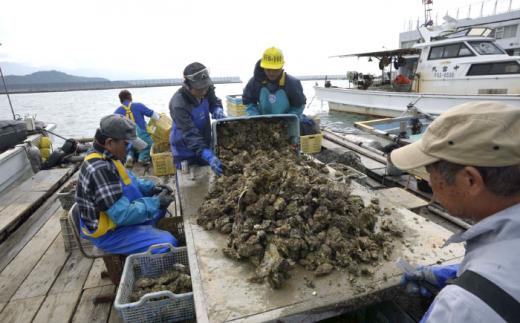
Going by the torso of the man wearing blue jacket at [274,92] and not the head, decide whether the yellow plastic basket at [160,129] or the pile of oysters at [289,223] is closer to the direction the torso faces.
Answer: the pile of oysters

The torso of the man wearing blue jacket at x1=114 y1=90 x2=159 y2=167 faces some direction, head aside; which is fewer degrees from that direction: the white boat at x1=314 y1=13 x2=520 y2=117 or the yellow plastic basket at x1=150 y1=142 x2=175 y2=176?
the white boat

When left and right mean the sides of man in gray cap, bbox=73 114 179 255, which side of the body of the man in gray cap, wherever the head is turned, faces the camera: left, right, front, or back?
right

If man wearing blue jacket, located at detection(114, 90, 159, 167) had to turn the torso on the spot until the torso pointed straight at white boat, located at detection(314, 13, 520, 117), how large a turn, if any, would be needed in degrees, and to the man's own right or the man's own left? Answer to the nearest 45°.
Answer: approximately 45° to the man's own right

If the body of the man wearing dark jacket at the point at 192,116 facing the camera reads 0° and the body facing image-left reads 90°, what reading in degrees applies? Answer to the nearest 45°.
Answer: approximately 315°

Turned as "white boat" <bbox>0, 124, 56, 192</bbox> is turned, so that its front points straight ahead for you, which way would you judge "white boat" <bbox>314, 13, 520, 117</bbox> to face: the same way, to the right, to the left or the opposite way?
to the right

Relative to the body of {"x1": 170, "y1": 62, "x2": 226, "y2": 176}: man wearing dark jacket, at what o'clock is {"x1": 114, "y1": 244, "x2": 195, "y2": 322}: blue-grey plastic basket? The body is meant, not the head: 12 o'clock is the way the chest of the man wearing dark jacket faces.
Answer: The blue-grey plastic basket is roughly at 2 o'clock from the man wearing dark jacket.

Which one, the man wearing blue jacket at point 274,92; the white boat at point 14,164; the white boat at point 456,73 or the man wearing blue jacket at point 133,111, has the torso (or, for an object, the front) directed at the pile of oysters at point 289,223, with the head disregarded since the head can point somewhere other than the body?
the man wearing blue jacket at point 274,92

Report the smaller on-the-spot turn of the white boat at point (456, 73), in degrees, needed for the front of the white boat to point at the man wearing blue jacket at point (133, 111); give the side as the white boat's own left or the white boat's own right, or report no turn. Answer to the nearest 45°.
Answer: approximately 135° to the white boat's own right

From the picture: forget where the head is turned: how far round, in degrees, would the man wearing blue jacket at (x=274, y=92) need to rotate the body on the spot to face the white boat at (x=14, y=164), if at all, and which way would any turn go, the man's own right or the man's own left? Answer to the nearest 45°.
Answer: approximately 90° to the man's own right

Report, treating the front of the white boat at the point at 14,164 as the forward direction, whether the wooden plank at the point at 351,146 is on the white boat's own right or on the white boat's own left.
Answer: on the white boat's own right

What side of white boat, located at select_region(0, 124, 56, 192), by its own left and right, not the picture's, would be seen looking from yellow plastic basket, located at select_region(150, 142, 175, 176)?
right

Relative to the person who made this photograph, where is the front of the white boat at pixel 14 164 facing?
facing away from the viewer and to the right of the viewer

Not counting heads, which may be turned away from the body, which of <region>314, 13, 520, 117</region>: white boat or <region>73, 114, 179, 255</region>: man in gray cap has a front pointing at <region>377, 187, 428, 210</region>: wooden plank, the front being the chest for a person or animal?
the man in gray cap

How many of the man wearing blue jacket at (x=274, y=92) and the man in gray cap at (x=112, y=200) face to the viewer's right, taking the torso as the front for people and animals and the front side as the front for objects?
1
